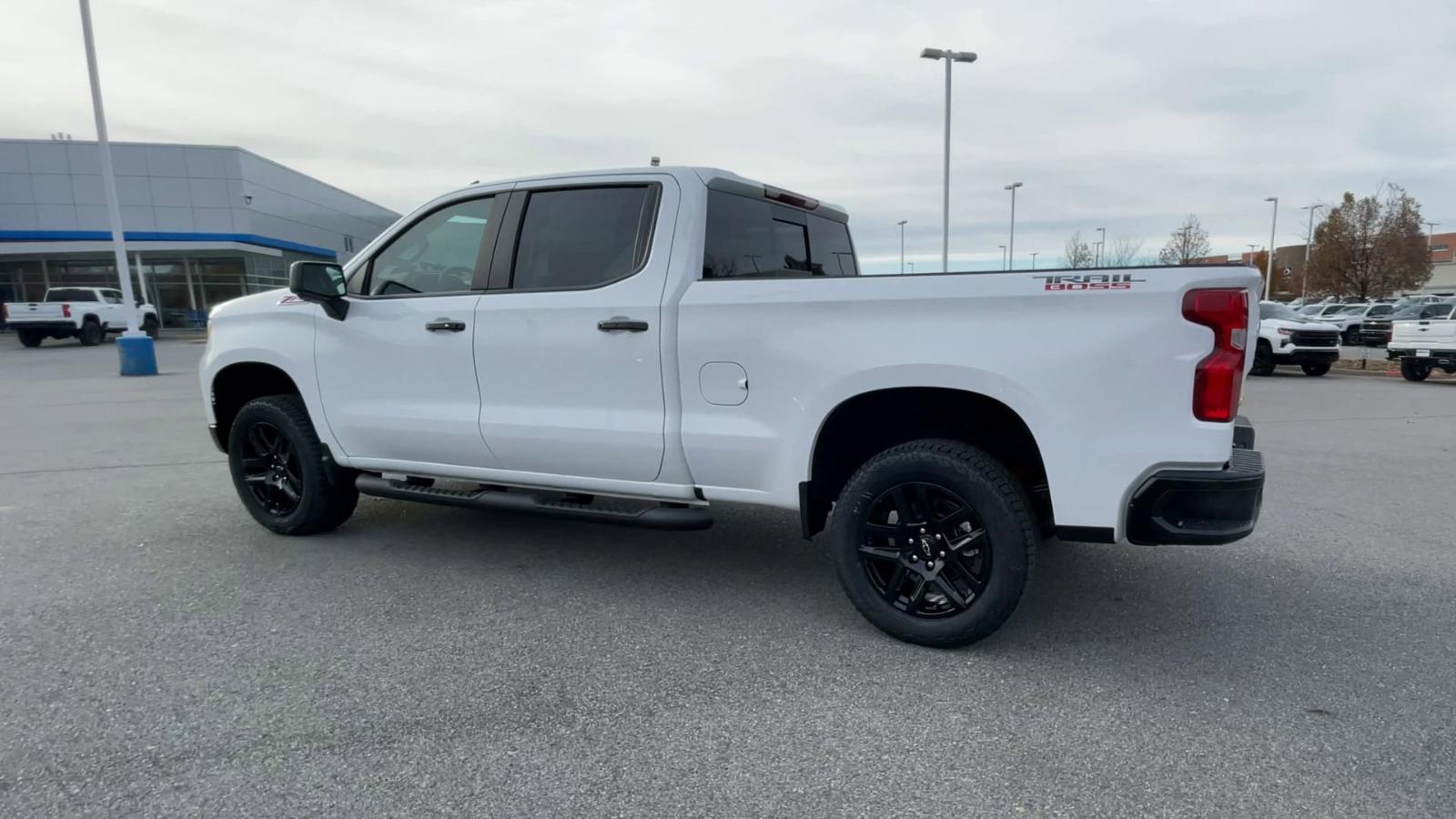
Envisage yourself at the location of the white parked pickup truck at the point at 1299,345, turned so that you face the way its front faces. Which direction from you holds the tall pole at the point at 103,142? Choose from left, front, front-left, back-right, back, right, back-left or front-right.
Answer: right

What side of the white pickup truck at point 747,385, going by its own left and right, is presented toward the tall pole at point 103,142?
front

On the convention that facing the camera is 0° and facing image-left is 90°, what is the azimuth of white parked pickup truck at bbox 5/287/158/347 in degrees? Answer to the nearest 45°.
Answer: approximately 225°

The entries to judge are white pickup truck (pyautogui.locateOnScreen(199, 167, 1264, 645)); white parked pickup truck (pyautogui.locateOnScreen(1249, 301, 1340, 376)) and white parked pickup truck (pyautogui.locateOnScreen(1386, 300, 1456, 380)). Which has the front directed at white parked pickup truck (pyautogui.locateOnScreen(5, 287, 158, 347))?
the white pickup truck

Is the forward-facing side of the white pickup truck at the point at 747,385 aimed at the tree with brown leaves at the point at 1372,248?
no

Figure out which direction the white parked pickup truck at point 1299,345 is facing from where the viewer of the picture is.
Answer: facing the viewer and to the right of the viewer

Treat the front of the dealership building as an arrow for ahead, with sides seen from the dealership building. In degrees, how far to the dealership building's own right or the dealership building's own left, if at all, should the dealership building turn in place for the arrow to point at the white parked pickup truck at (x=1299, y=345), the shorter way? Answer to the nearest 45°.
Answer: approximately 45° to the dealership building's own left

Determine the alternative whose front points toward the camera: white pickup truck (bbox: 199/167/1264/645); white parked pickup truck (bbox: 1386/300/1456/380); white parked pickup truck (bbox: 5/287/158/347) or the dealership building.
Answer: the dealership building

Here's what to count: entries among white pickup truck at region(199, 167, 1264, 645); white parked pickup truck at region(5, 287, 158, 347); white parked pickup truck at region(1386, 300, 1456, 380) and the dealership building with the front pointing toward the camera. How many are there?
1

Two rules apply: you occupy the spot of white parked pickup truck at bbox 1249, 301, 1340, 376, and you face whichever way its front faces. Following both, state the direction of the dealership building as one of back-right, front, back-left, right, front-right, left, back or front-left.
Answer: back-right

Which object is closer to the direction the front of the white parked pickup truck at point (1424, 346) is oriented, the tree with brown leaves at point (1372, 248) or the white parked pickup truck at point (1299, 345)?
the tree with brown leaves

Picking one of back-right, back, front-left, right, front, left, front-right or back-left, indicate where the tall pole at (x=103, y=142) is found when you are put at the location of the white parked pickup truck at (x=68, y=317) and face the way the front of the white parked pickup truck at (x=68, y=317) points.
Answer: back-right

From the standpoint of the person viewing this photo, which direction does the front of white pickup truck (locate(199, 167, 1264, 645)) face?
facing away from the viewer and to the left of the viewer

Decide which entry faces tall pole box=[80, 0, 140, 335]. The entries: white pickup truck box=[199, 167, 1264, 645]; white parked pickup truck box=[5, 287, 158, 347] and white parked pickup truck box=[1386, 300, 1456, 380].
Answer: the white pickup truck

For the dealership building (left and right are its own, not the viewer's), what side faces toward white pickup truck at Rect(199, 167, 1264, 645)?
front

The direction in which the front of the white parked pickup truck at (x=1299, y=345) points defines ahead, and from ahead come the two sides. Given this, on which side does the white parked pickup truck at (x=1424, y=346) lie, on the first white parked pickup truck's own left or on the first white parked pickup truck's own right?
on the first white parked pickup truck's own left

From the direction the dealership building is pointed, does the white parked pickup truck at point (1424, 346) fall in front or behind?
in front

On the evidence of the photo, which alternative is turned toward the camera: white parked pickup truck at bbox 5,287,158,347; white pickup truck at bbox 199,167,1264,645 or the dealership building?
the dealership building

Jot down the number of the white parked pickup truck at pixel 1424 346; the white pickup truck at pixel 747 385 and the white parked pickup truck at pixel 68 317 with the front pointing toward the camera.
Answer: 0

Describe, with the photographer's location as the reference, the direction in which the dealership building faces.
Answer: facing the viewer
